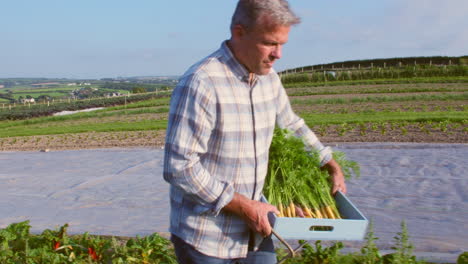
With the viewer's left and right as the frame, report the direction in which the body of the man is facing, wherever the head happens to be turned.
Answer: facing the viewer and to the right of the viewer
